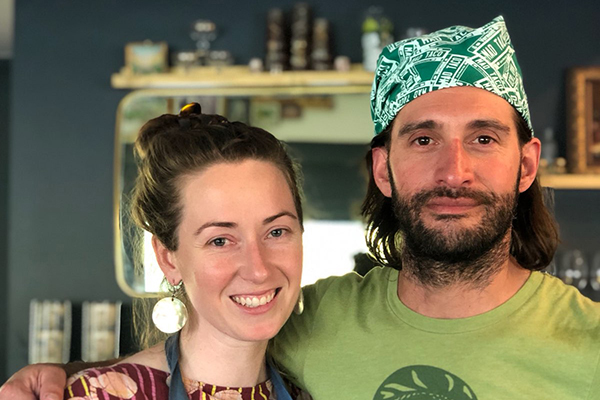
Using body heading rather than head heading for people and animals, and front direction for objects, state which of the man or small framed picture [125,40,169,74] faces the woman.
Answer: the small framed picture

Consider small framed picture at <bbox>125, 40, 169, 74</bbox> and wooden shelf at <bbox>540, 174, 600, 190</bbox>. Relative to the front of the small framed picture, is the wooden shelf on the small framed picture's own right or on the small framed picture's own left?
on the small framed picture's own left

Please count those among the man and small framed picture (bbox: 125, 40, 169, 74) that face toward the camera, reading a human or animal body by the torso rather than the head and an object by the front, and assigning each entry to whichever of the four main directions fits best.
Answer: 2

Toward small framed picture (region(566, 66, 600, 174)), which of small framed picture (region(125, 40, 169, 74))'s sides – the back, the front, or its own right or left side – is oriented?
left

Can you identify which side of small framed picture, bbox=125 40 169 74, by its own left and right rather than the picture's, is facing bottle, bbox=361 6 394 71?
left

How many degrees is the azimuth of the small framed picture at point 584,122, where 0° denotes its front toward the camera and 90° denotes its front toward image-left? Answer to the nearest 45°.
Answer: approximately 0°

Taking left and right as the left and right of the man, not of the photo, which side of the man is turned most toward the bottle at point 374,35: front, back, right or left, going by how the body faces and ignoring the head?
back

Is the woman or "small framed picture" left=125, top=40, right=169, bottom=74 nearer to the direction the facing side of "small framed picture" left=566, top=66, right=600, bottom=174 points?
the woman

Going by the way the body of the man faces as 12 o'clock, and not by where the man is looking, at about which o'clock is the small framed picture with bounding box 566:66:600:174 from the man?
The small framed picture is roughly at 7 o'clock from the man.

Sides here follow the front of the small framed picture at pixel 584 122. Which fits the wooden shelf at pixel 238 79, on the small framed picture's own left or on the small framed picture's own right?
on the small framed picture's own right

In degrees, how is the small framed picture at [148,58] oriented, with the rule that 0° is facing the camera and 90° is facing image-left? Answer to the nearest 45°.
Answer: approximately 0°
